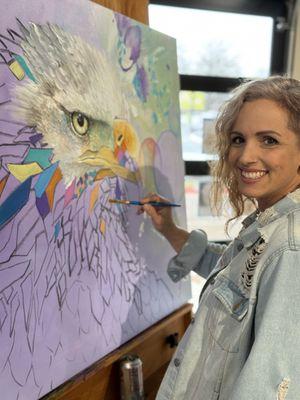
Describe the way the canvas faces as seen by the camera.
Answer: facing the viewer and to the right of the viewer

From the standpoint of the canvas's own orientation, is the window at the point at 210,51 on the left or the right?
on its left
